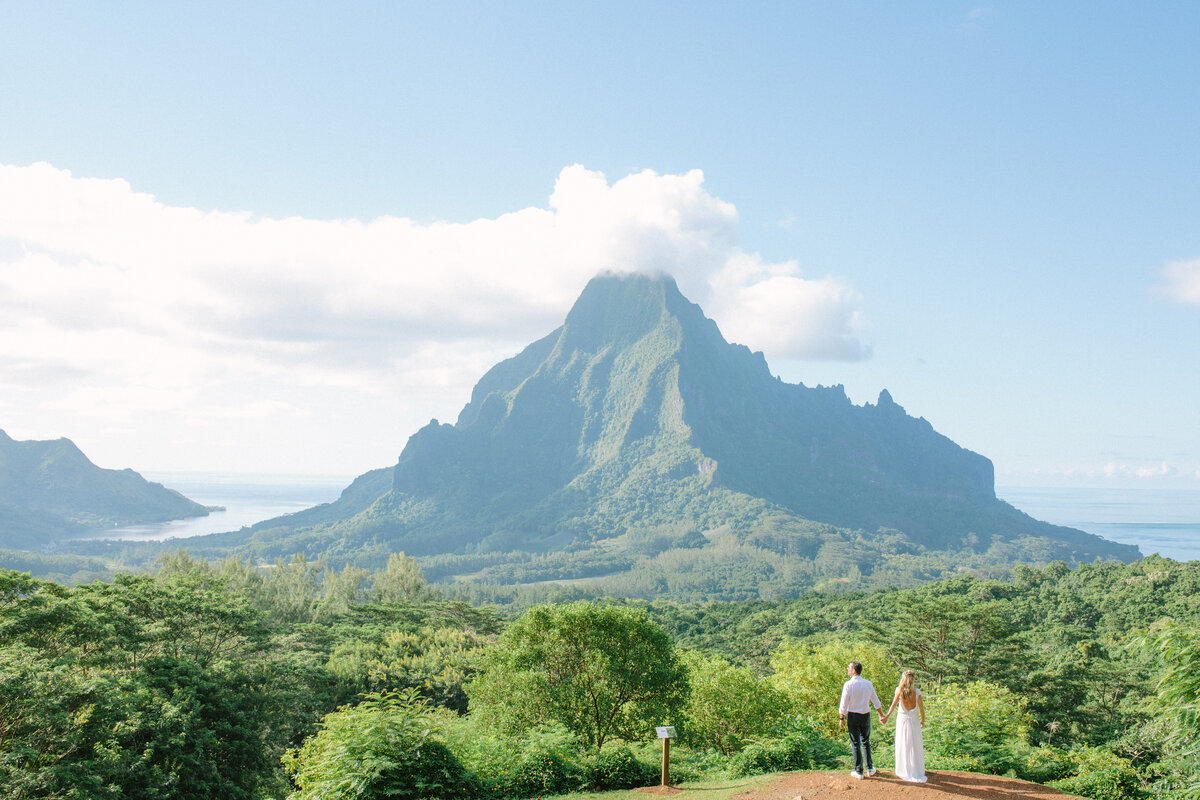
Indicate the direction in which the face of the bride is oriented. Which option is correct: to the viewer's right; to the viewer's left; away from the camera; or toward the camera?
away from the camera

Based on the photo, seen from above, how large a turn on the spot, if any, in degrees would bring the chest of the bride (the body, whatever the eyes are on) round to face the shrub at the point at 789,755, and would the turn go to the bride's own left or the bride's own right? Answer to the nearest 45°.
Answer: approximately 45° to the bride's own left

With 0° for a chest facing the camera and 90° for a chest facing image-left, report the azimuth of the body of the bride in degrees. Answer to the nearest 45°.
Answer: approximately 180°

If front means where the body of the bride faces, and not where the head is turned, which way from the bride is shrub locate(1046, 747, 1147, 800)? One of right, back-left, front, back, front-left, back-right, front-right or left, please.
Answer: front-right

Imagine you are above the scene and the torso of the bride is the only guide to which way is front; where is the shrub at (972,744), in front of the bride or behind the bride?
in front

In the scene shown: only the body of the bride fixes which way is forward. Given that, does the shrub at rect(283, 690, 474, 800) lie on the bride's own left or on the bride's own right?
on the bride's own left
